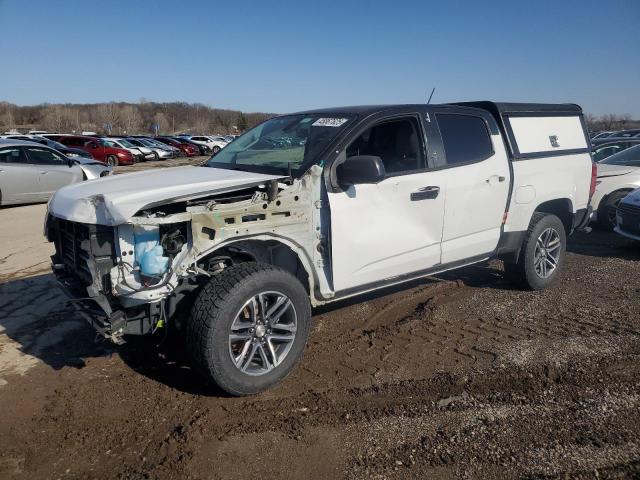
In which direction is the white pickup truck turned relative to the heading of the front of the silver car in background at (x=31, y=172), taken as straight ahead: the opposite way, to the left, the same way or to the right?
the opposite way

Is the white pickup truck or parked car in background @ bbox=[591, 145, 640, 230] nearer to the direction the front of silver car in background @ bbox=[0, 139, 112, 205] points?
the parked car in background

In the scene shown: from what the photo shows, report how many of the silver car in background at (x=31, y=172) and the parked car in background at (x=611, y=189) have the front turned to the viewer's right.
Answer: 1

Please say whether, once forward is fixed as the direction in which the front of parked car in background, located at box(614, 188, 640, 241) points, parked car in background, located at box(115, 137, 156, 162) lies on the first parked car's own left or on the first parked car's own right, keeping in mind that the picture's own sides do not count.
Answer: on the first parked car's own right

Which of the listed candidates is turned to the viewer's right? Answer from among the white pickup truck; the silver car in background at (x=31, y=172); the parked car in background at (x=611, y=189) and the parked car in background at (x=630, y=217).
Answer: the silver car in background

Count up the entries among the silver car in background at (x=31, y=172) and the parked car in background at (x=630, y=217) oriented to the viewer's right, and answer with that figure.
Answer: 1

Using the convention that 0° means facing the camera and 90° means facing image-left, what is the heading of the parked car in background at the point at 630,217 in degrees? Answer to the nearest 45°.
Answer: approximately 45°

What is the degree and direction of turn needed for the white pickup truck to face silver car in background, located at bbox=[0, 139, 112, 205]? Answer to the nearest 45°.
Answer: approximately 90° to its right

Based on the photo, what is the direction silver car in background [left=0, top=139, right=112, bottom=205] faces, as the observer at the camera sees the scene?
facing to the right of the viewer
